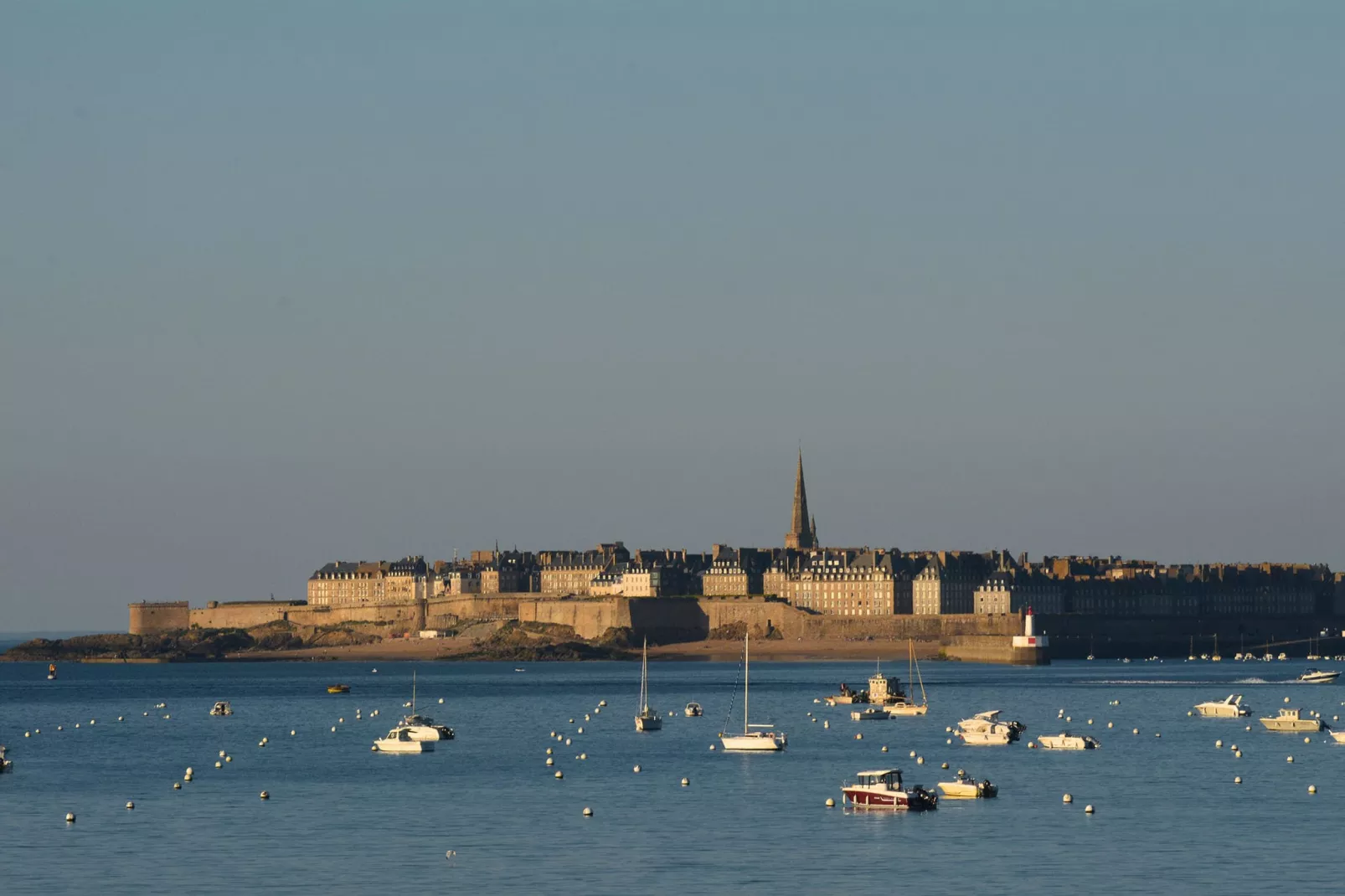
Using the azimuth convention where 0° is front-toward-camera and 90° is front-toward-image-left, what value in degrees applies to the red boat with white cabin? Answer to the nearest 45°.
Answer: approximately 90°
